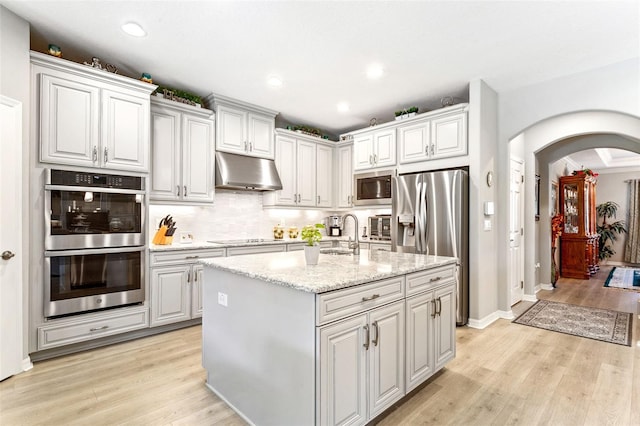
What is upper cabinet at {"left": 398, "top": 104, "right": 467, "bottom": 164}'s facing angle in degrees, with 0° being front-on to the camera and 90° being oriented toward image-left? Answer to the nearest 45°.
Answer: approximately 45°

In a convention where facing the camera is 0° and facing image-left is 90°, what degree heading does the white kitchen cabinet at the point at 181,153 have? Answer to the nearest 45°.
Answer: approximately 315°

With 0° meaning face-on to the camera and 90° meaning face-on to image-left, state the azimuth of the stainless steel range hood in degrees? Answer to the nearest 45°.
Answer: approximately 315°

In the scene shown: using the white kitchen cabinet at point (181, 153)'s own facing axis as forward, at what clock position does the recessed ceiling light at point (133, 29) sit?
The recessed ceiling light is roughly at 2 o'clock from the white kitchen cabinet.
